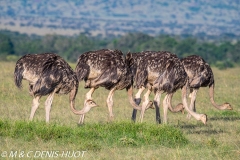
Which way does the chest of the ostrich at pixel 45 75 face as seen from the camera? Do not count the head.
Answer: to the viewer's right

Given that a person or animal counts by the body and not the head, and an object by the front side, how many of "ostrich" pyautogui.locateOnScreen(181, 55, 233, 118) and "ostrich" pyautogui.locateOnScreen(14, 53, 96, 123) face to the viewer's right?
2

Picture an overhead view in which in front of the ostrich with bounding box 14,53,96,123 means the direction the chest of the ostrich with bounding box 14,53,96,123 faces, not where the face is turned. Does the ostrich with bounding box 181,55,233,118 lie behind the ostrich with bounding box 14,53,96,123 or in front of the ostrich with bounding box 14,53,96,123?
in front

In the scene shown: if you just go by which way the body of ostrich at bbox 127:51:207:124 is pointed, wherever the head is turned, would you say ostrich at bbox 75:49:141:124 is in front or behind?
behind

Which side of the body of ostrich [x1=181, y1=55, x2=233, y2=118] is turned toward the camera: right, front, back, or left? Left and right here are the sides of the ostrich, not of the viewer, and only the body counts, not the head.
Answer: right

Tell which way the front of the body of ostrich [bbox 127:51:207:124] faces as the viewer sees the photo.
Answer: to the viewer's right

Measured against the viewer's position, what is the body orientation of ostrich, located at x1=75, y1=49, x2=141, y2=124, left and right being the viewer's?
facing to the right of the viewer

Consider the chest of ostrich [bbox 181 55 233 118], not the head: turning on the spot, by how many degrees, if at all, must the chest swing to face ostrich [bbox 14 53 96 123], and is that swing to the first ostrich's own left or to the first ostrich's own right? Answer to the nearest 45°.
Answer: approximately 135° to the first ostrich's own right

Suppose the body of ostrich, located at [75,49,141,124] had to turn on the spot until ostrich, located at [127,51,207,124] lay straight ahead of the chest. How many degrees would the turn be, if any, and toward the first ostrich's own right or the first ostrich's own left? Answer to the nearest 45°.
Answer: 0° — it already faces it
